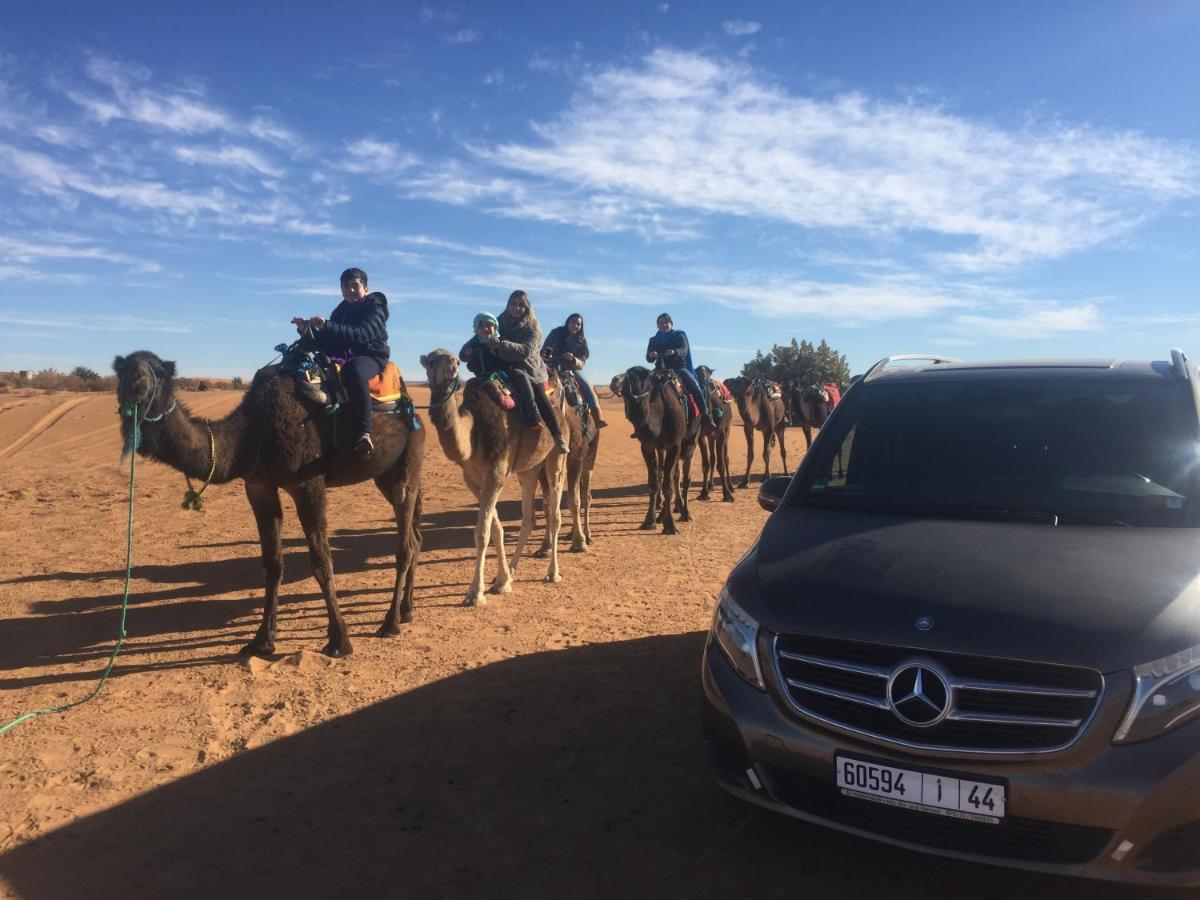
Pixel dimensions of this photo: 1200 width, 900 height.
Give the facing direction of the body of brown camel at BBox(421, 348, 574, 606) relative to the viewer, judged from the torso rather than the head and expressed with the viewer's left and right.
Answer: facing the viewer and to the left of the viewer

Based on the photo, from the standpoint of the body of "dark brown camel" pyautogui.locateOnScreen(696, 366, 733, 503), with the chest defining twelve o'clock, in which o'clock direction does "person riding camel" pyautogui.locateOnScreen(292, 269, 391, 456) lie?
The person riding camel is roughly at 11 o'clock from the dark brown camel.

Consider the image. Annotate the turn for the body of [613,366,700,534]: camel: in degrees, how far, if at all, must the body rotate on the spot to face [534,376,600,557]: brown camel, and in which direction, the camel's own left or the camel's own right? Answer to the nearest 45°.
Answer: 0° — it already faces it

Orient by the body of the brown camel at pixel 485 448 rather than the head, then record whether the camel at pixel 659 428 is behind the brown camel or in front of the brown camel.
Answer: behind

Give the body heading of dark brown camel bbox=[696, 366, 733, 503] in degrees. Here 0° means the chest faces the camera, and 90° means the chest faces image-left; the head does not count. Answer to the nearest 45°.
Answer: approximately 45°

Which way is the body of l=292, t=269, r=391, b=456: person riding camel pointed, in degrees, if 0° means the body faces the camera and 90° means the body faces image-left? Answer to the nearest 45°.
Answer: approximately 45°

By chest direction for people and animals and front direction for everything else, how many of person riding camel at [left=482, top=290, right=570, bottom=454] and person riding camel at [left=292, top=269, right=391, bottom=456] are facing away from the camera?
0
